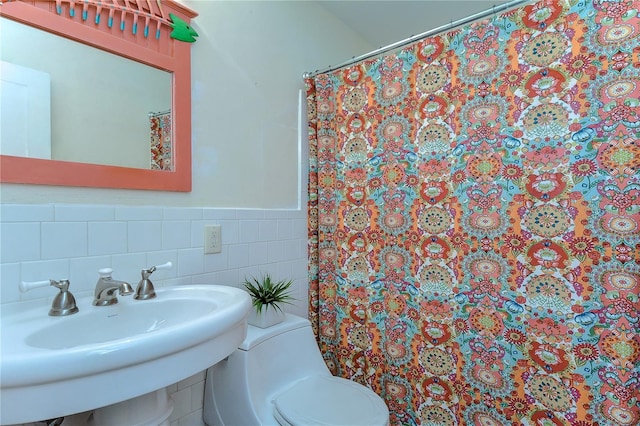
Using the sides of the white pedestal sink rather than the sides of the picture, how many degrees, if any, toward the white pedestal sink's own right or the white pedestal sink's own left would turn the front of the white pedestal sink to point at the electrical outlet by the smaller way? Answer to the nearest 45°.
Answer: approximately 90° to the white pedestal sink's own left

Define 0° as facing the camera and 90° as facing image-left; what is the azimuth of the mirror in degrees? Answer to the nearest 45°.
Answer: approximately 315°

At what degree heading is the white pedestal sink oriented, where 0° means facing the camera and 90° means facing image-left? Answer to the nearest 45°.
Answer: approximately 315°

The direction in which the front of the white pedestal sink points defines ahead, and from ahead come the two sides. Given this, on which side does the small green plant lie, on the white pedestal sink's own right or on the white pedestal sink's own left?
on the white pedestal sink's own left
